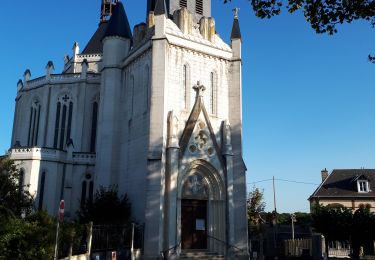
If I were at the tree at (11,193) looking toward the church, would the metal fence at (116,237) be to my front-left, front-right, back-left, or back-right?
front-right

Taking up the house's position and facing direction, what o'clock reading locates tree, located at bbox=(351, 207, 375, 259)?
The tree is roughly at 12 o'clock from the house.

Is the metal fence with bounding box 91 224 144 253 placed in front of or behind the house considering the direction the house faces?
in front

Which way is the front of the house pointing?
toward the camera

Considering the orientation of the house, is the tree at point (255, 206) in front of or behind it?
in front

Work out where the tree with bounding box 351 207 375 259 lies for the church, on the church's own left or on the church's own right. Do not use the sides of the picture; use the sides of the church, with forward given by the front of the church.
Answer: on the church's own left

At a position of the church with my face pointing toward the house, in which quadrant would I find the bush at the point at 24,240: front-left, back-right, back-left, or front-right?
back-right

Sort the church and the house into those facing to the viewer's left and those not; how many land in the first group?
0

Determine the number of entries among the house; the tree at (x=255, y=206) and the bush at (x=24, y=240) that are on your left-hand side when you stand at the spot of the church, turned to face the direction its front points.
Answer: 2

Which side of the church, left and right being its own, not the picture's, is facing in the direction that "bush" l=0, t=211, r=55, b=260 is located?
right

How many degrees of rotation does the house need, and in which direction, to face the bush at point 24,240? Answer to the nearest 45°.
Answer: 0° — it already faces it

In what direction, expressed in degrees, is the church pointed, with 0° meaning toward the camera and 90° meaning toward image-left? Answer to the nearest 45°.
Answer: approximately 315°

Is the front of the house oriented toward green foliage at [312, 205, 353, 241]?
yes

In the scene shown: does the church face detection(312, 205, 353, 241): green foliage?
no

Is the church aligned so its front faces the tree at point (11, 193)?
no

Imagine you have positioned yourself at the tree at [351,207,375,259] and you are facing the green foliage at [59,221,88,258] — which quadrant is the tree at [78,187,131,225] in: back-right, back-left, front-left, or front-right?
front-right
